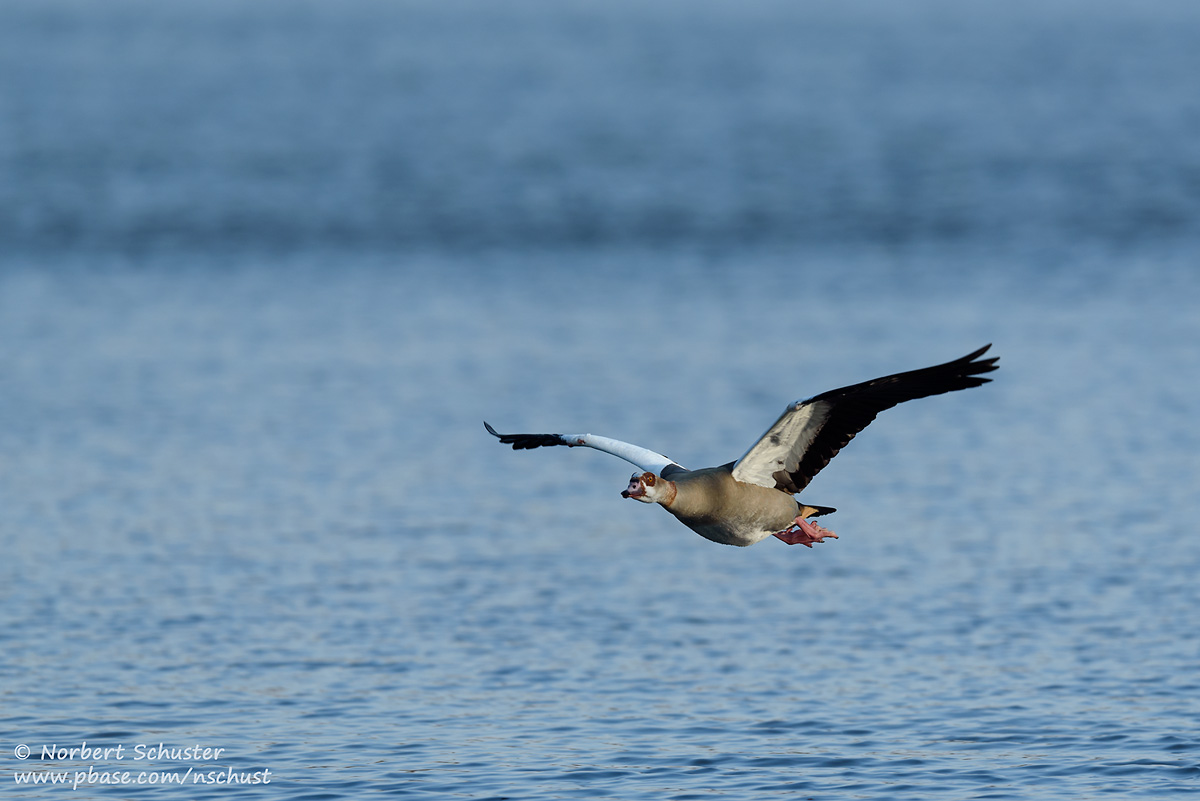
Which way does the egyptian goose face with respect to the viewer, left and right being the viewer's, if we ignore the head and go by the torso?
facing the viewer and to the left of the viewer
